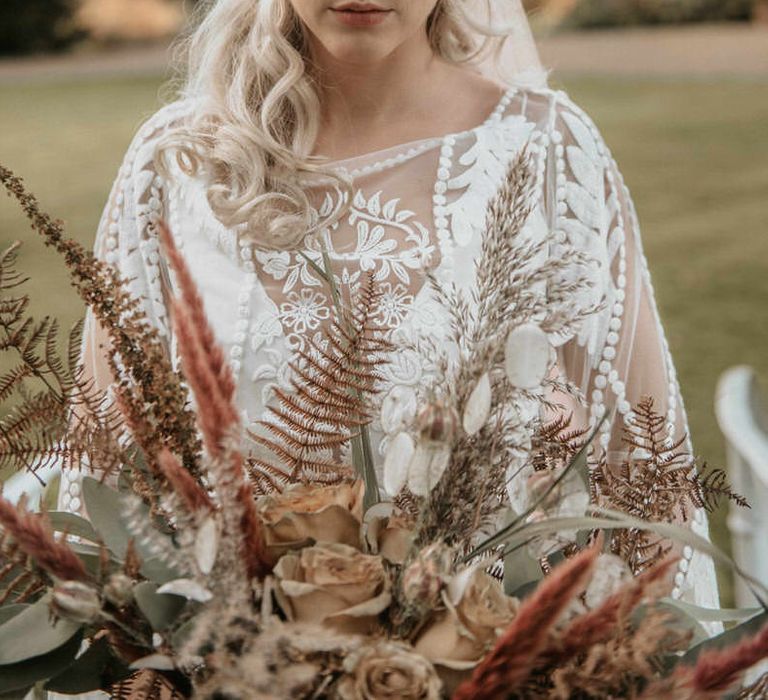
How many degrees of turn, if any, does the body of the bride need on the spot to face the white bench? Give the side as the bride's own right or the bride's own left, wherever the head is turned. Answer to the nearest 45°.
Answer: approximately 135° to the bride's own left

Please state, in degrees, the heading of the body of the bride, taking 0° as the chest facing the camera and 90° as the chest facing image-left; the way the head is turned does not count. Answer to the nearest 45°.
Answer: approximately 0°
